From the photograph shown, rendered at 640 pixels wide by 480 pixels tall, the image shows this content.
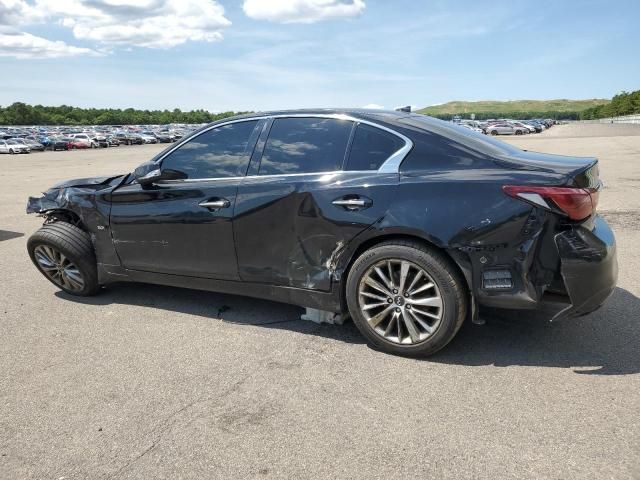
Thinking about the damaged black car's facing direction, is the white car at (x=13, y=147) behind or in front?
in front

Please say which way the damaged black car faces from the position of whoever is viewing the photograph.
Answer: facing away from the viewer and to the left of the viewer
